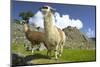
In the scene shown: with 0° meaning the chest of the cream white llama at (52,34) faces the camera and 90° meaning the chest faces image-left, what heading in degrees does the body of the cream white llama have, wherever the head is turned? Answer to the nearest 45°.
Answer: approximately 45°

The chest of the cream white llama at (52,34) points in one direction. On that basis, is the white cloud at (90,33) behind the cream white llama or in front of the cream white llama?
behind
